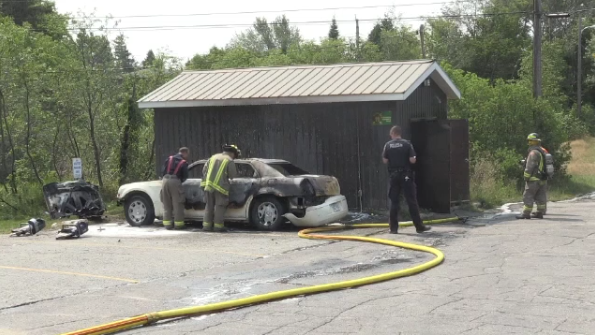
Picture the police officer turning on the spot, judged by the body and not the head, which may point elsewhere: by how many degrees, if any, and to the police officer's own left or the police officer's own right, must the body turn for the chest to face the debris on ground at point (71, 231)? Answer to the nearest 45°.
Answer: approximately 90° to the police officer's own left

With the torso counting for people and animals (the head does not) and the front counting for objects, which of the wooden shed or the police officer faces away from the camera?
the police officer

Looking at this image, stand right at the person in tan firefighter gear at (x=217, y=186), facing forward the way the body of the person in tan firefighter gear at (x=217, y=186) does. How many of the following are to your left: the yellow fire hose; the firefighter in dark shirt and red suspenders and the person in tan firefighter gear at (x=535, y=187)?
1

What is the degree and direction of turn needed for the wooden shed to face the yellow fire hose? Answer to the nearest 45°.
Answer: approximately 45° to its right

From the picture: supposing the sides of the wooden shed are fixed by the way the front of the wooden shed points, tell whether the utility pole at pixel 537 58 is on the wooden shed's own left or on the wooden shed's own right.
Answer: on the wooden shed's own left

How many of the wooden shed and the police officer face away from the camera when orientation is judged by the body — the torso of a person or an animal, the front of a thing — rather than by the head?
1

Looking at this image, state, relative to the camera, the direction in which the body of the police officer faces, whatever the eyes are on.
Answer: away from the camera

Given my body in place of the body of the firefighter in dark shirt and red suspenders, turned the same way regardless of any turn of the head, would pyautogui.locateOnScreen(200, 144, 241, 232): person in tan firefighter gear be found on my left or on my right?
on my right

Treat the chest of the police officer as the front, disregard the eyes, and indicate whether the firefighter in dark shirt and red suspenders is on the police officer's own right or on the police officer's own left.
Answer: on the police officer's own left

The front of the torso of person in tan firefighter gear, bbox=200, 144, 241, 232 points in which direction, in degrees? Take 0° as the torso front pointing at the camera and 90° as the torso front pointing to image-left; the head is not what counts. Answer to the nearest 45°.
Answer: approximately 225°

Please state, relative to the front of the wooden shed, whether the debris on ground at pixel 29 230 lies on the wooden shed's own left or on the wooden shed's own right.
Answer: on the wooden shed's own right
